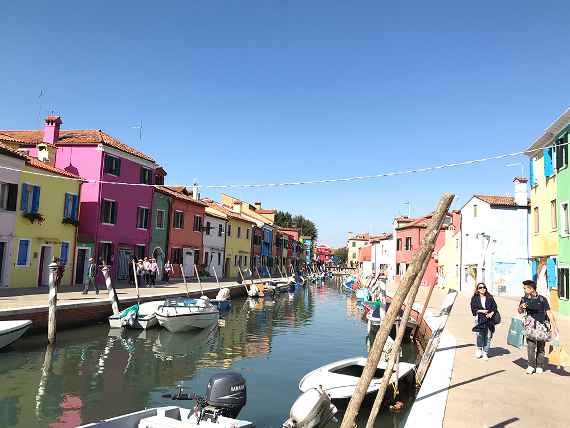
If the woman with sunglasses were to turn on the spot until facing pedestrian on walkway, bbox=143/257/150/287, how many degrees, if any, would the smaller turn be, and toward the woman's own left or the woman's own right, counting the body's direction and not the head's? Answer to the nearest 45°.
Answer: approximately 135° to the woman's own right

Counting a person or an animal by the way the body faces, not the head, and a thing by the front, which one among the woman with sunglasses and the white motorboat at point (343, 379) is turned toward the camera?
the woman with sunglasses

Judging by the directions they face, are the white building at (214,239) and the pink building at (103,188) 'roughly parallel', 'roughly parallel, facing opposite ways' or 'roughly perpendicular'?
roughly parallel

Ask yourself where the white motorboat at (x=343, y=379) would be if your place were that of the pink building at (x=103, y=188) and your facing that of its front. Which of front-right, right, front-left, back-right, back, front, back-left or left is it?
front-right

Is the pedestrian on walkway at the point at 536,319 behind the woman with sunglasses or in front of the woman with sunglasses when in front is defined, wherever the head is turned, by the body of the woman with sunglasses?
in front

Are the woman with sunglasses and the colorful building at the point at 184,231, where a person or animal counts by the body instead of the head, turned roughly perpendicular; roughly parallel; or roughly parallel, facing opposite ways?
roughly perpendicular

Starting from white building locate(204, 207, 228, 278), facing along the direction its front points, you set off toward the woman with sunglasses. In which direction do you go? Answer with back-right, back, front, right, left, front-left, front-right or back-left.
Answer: front-right

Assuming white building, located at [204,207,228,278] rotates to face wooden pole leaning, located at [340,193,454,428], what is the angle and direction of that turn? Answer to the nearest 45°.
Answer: approximately 45° to its right

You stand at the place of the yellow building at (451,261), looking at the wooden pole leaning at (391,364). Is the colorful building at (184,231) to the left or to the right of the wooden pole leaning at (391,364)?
right

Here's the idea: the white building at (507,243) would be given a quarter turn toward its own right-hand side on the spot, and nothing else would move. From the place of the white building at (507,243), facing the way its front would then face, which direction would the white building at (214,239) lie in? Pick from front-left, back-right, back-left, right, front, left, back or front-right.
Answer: front-left

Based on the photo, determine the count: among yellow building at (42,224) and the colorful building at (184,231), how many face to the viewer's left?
0

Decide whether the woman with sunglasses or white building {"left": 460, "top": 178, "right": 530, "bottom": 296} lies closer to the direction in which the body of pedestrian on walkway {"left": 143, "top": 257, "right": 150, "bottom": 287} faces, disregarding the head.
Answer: the woman with sunglasses

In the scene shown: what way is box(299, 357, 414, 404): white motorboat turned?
to the viewer's left

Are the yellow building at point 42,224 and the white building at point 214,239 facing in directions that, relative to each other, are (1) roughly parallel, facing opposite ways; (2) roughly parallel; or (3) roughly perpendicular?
roughly parallel

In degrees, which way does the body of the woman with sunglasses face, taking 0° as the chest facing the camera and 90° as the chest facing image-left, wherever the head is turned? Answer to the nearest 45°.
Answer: approximately 0°

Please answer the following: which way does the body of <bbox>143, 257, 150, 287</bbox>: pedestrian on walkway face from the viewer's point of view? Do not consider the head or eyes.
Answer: toward the camera

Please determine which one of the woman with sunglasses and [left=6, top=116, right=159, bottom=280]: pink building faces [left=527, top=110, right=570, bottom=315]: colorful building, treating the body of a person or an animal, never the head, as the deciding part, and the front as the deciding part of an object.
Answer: the pink building

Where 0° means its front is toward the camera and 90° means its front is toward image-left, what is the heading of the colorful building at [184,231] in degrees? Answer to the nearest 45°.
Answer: approximately 315°
